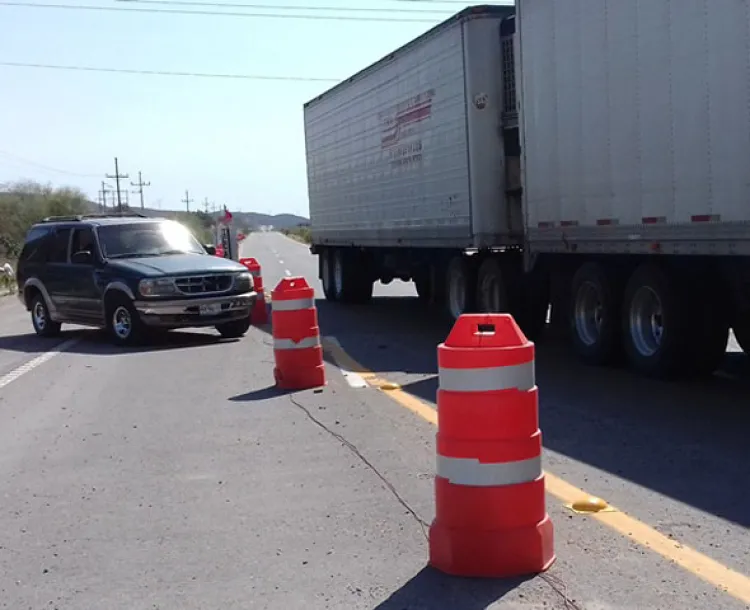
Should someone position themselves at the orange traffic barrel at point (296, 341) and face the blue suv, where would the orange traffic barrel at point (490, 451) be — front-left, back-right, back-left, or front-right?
back-left

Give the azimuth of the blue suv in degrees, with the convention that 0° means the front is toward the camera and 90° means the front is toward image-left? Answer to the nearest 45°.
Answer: approximately 315°

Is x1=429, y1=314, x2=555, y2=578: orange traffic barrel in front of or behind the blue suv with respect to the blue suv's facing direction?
in front

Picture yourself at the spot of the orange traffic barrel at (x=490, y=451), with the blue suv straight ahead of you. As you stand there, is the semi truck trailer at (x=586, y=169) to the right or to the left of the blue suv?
right

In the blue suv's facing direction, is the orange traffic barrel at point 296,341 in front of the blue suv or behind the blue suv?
in front

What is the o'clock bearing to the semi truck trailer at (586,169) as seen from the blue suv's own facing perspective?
The semi truck trailer is roughly at 12 o'clock from the blue suv.

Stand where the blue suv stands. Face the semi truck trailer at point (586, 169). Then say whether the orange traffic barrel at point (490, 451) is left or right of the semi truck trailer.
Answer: right
